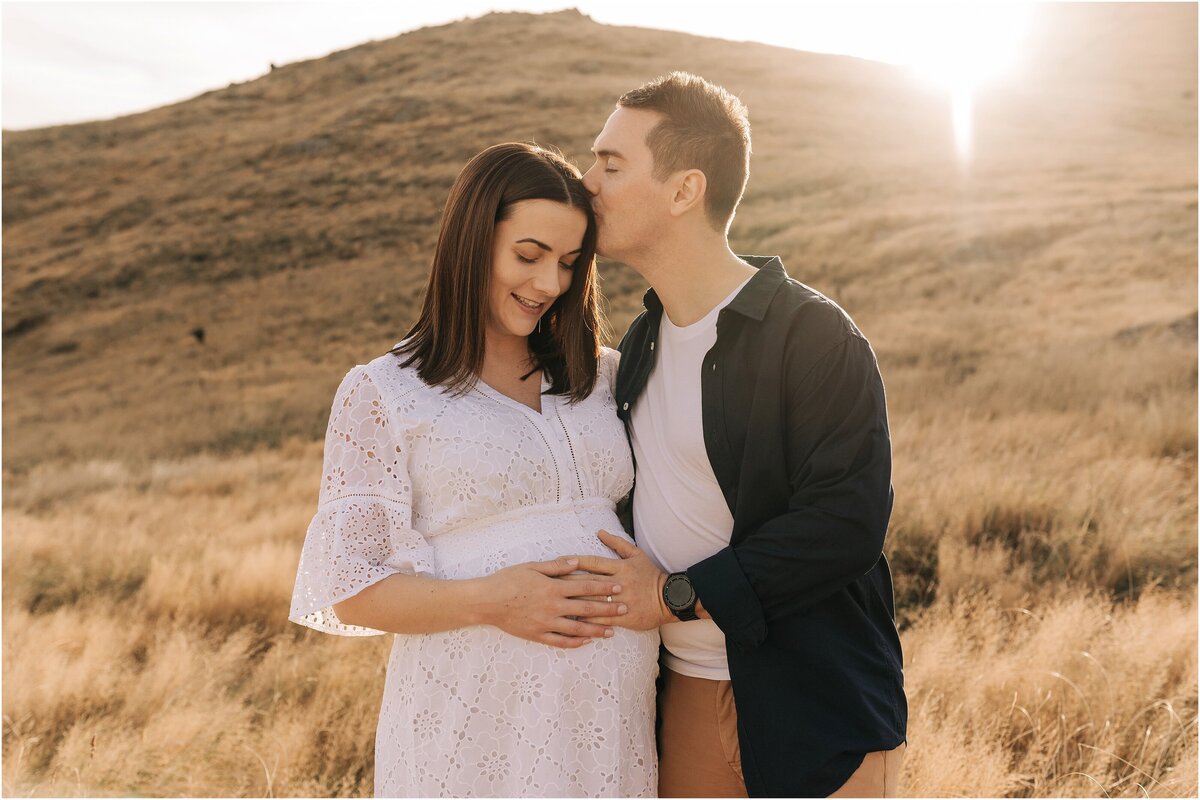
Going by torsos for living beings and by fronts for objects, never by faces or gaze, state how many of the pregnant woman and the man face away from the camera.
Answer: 0

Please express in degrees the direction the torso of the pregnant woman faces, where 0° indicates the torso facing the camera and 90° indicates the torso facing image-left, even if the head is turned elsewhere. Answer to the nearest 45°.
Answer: approximately 315°

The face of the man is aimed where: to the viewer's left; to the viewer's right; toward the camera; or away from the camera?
to the viewer's left
